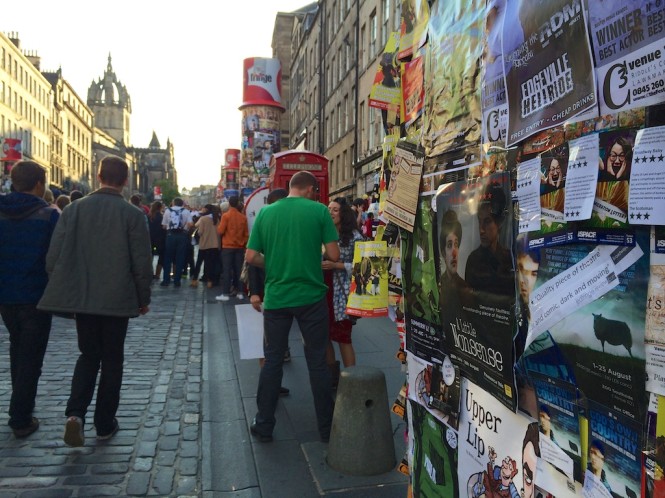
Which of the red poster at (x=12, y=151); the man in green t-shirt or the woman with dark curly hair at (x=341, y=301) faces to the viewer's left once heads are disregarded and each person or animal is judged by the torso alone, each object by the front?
the woman with dark curly hair

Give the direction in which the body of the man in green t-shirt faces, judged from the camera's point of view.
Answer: away from the camera

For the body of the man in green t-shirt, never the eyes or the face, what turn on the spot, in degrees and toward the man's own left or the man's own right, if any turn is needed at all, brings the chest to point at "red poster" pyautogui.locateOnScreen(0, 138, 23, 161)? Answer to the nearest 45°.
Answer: approximately 45° to the man's own left

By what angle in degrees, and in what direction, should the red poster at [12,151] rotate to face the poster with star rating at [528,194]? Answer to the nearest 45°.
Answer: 0° — it already faces it

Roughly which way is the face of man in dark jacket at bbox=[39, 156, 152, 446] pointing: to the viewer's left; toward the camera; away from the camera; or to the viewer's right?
away from the camera

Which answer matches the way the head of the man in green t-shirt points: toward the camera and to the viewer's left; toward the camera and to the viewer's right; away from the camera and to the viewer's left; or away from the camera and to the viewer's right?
away from the camera and to the viewer's right
